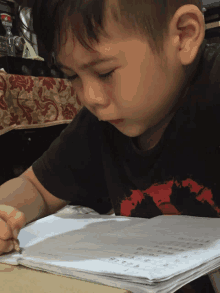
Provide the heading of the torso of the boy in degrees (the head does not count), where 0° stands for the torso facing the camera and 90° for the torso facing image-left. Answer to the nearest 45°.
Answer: approximately 45°
